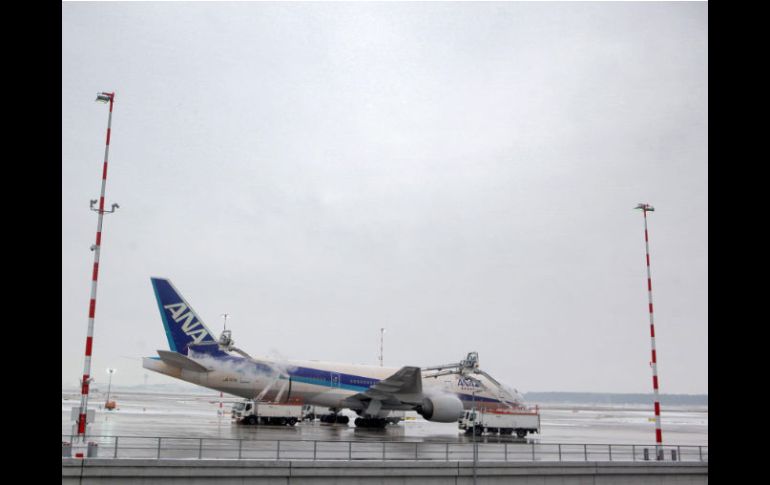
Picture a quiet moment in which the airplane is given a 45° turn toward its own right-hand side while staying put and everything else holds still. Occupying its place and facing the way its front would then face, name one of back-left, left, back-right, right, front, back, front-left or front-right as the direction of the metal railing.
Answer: right

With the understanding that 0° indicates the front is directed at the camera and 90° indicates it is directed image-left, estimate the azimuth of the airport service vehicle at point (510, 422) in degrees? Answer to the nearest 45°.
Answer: approximately 90°

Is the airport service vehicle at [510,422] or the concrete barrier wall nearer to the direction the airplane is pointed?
the airport service vehicle

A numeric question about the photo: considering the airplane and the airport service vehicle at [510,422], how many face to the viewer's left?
1

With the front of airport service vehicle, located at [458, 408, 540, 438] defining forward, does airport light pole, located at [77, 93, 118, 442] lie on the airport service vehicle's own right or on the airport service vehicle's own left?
on the airport service vehicle's own left

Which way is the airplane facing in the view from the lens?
facing away from the viewer and to the right of the viewer

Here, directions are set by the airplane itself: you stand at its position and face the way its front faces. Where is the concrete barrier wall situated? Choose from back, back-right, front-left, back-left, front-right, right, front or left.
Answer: back-right

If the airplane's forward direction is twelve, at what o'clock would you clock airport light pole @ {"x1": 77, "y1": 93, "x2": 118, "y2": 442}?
The airport light pole is roughly at 5 o'clock from the airplane.

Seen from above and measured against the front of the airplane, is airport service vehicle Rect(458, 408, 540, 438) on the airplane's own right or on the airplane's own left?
on the airplane's own right
